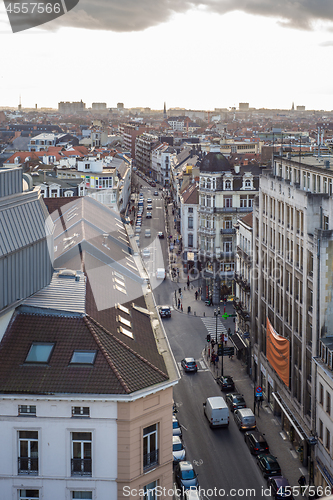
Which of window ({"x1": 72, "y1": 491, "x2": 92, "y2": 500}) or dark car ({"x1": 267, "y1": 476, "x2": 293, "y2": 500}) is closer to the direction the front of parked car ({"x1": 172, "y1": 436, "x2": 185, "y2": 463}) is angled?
the window

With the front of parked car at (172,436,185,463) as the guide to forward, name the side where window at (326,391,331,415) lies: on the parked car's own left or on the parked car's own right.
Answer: on the parked car's own left

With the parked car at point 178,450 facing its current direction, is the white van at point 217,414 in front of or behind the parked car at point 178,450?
behind

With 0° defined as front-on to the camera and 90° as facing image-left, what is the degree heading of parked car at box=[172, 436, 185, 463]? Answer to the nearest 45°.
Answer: approximately 0°

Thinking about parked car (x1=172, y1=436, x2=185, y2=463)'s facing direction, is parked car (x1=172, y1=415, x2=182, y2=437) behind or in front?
behind

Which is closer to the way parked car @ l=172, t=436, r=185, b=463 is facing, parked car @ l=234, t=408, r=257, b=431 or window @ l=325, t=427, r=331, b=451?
the window
